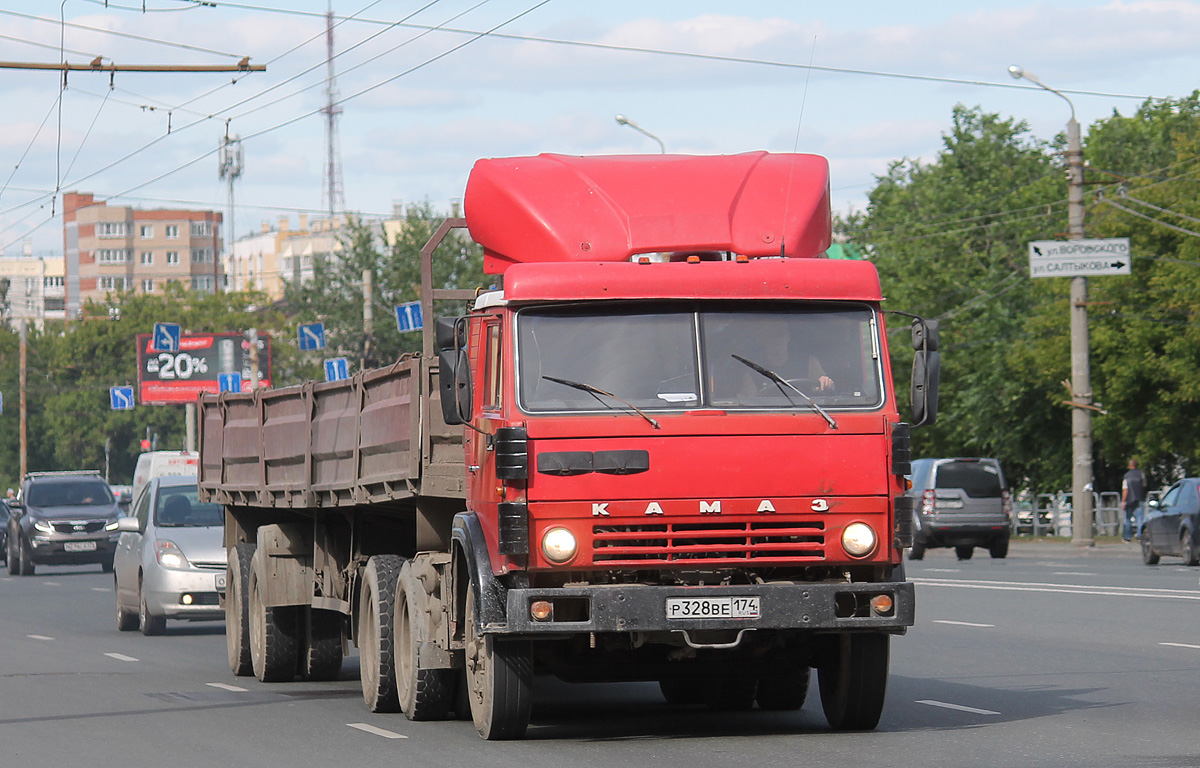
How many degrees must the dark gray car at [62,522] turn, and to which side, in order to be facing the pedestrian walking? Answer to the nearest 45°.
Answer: approximately 90° to its left

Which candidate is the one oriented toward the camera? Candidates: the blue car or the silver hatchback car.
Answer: the silver hatchback car

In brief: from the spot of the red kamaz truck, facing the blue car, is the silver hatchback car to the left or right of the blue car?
left

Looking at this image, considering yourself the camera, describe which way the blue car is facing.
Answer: facing away from the viewer and to the left of the viewer

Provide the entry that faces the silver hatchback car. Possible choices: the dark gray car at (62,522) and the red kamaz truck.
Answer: the dark gray car

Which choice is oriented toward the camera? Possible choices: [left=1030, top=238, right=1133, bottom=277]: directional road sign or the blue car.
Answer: the directional road sign

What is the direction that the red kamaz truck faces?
toward the camera

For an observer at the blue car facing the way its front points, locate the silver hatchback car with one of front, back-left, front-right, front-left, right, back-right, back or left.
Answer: left

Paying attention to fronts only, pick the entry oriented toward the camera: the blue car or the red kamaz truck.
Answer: the red kamaz truck

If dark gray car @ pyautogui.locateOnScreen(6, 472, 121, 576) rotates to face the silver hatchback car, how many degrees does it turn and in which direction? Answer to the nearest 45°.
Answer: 0° — it already faces it

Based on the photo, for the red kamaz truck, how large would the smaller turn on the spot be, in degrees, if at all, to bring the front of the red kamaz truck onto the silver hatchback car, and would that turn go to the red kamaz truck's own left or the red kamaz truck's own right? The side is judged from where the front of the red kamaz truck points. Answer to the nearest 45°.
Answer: approximately 135° to the red kamaz truck's own right

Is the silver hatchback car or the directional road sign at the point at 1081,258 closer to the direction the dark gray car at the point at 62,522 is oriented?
the silver hatchback car
